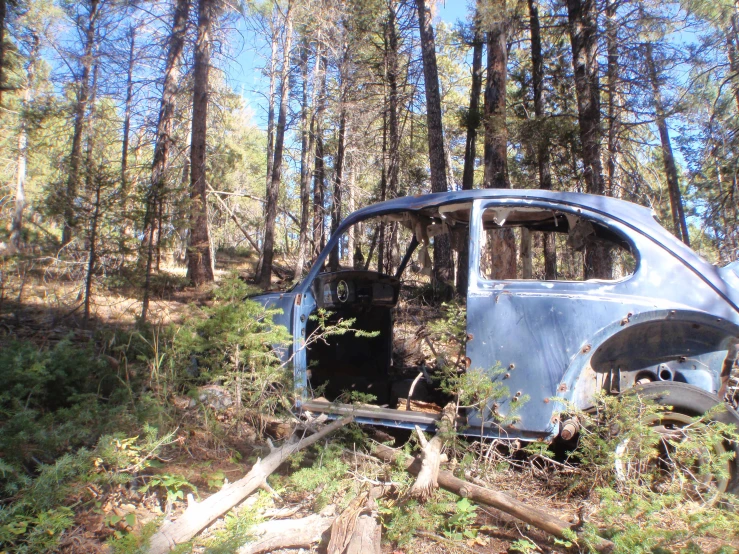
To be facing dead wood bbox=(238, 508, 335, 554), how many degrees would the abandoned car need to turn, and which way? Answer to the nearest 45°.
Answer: approximately 45° to its left

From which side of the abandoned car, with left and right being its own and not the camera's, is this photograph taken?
left

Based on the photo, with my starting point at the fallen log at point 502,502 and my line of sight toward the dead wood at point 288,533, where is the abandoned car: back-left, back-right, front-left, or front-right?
back-right

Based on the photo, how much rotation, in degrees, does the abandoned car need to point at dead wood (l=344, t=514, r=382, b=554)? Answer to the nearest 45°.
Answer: approximately 45° to its left
